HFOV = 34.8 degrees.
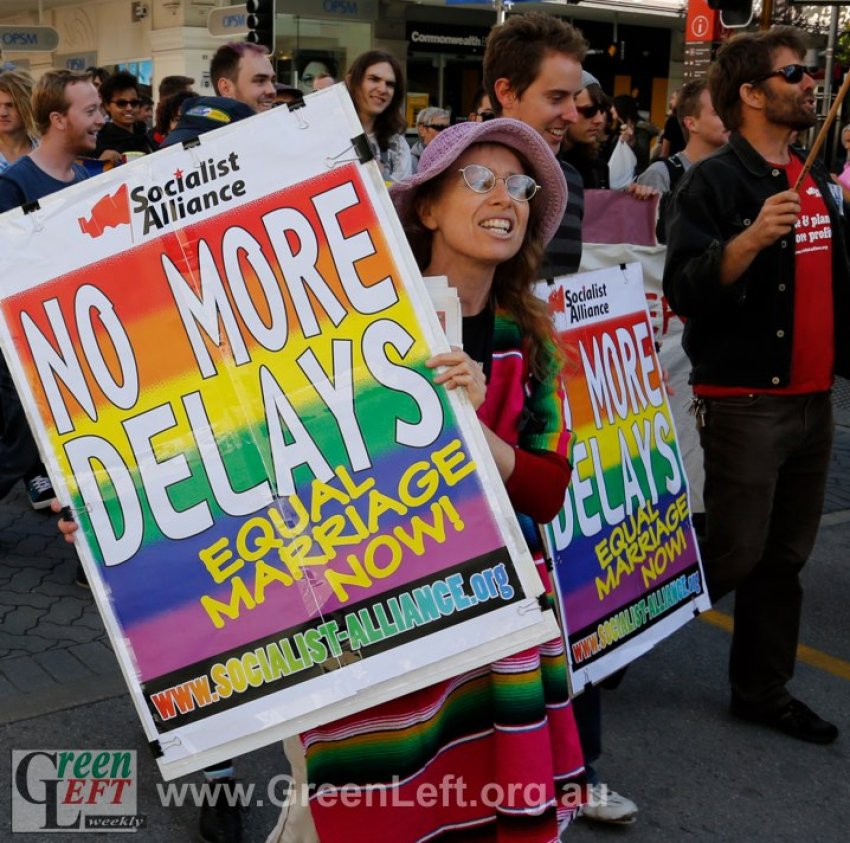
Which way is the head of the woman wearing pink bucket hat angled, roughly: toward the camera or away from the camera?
toward the camera

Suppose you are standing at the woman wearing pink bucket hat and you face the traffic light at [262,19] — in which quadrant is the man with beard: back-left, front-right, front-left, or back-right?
front-right

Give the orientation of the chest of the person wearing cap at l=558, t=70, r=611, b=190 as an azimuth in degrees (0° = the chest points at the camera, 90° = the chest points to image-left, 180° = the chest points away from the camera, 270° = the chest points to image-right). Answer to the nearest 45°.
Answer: approximately 315°

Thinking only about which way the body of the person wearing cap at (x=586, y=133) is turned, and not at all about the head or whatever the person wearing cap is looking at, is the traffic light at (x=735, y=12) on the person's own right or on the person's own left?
on the person's own left

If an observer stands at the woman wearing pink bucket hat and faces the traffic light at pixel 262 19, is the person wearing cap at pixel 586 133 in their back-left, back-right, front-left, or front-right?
front-right

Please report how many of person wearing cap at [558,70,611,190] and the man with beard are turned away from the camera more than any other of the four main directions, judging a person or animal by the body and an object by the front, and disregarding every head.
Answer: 0

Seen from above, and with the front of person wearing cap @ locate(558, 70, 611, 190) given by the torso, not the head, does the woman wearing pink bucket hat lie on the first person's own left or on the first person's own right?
on the first person's own right

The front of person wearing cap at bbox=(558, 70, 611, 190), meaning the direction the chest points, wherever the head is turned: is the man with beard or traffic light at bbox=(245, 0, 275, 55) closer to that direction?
the man with beard
